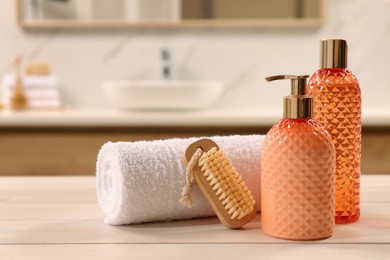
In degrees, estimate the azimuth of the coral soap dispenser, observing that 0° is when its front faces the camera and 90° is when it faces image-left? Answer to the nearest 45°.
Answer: approximately 90°

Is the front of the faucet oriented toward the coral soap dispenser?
yes

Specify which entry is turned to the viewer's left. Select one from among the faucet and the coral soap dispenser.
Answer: the coral soap dispenser

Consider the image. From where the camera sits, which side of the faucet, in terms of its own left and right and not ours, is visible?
front

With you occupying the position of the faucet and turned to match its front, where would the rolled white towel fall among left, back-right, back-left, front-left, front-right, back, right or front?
front

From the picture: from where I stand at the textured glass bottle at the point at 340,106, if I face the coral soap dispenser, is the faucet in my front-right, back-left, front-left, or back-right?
back-right

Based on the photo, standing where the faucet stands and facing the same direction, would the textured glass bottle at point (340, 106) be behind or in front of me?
in front

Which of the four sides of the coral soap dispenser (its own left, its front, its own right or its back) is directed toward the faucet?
right

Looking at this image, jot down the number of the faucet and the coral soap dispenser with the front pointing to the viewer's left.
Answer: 1

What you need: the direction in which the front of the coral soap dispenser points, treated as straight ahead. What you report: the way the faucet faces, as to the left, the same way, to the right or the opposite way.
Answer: to the left
